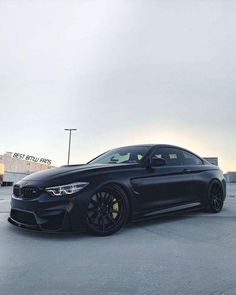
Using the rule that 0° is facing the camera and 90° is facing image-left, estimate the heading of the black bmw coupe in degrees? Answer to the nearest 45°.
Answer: approximately 45°
